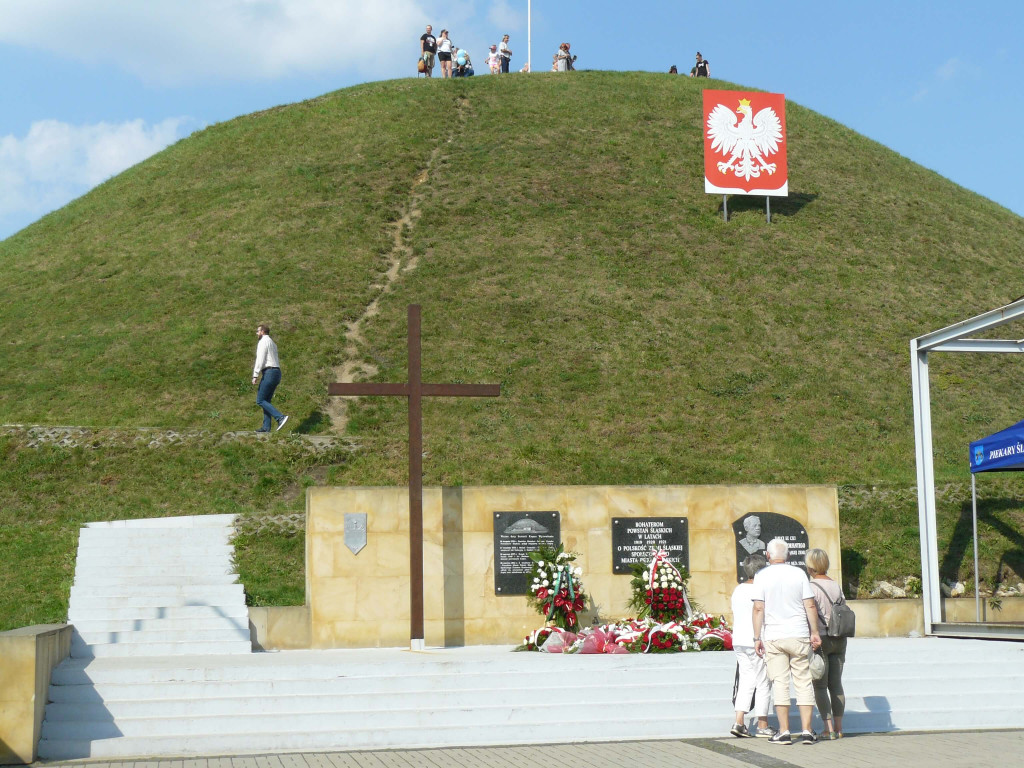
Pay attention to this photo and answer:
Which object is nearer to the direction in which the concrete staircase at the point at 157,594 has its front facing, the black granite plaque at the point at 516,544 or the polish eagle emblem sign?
the black granite plaque

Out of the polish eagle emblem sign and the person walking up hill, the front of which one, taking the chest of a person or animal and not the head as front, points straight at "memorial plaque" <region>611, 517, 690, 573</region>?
the polish eagle emblem sign

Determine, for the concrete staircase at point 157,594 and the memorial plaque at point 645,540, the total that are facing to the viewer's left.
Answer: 0

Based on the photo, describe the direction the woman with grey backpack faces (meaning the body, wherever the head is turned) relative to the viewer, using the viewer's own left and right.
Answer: facing away from the viewer and to the left of the viewer

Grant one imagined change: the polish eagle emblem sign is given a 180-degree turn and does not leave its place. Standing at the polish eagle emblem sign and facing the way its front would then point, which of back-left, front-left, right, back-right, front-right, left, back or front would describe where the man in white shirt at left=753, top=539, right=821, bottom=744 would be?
back

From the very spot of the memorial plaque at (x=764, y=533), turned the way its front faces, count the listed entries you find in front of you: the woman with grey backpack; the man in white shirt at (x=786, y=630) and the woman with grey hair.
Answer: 3

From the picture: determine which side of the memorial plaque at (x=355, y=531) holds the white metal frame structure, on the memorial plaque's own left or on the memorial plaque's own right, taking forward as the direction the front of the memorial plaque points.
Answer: on the memorial plaque's own left

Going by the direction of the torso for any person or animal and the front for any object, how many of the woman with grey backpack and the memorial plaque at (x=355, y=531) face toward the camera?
1

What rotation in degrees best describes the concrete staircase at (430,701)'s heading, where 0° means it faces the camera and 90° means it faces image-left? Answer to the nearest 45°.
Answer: approximately 0°

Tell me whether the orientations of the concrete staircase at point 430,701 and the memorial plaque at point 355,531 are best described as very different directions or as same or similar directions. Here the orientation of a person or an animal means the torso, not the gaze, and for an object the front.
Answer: same or similar directions

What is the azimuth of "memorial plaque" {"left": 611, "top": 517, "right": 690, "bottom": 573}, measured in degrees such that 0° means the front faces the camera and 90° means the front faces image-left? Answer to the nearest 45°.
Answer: approximately 0°

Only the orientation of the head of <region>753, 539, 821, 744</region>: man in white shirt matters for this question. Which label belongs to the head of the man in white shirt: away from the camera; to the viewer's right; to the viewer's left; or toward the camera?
away from the camera

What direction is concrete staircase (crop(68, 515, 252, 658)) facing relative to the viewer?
toward the camera

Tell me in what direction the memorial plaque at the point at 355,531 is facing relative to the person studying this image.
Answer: facing the viewer

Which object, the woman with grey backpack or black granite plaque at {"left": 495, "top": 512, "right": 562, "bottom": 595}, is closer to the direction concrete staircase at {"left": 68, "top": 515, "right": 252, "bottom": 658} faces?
the woman with grey backpack

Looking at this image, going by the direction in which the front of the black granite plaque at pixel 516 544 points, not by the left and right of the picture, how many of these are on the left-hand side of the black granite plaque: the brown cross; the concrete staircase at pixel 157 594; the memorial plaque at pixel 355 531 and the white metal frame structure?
1
